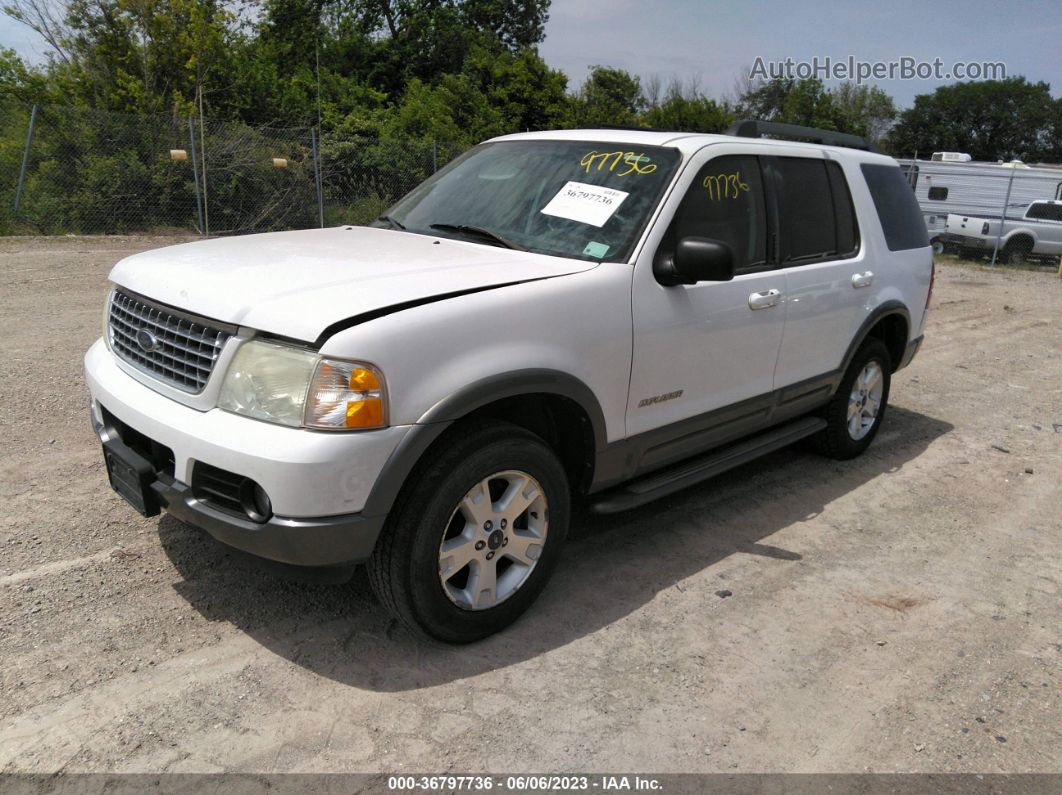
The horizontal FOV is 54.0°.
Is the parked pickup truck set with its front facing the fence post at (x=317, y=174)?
no

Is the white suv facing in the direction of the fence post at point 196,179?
no

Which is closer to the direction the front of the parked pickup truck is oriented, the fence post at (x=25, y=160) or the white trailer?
the white trailer

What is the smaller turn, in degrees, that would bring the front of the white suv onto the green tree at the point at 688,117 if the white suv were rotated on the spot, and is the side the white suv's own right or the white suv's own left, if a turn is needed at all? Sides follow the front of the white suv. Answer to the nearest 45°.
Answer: approximately 135° to the white suv's own right

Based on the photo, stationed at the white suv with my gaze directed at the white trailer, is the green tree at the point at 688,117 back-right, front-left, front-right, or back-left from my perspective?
front-left

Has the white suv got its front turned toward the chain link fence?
no

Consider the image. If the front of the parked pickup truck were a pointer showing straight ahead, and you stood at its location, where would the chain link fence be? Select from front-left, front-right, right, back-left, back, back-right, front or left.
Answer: back

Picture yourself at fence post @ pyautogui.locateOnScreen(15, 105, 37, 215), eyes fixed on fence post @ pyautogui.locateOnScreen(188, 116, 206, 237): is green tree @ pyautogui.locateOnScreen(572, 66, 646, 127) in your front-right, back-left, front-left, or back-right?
front-left

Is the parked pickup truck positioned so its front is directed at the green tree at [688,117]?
no

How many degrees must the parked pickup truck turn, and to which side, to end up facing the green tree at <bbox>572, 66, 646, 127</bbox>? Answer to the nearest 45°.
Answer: approximately 90° to its left

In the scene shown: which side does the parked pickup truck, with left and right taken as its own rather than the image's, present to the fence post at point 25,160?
back

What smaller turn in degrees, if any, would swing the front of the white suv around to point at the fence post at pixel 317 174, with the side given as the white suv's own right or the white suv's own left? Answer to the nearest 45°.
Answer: approximately 135° to the white suv's own right

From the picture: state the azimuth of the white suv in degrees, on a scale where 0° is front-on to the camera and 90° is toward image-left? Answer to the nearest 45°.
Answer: approximately 45°

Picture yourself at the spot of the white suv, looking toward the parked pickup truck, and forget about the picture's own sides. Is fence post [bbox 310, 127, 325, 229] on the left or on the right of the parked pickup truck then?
left

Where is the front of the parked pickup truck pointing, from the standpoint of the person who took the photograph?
facing away from the viewer and to the right of the viewer

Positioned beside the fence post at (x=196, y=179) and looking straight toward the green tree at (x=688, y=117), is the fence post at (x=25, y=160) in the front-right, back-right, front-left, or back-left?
back-left

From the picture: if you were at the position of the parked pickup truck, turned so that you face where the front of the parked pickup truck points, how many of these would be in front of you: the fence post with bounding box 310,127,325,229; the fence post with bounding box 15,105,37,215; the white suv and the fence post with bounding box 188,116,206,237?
0
